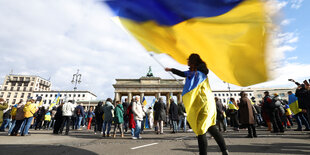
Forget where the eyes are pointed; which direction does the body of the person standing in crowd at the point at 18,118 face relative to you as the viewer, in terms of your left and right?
facing away from the viewer and to the right of the viewer

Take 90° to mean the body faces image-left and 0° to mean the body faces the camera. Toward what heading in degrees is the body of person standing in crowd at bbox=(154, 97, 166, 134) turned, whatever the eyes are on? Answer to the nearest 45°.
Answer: approximately 180°

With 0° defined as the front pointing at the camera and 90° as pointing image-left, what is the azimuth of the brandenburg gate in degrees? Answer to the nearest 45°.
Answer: approximately 0°

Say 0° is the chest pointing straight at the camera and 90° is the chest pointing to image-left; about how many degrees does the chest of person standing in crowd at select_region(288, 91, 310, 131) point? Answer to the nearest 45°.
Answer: approximately 135°

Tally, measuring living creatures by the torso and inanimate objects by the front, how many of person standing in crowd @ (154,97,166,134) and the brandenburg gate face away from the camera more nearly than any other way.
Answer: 1

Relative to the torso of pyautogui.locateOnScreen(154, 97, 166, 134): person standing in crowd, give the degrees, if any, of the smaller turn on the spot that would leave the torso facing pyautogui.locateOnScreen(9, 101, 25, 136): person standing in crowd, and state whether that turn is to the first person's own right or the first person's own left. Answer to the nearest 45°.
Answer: approximately 90° to the first person's own left

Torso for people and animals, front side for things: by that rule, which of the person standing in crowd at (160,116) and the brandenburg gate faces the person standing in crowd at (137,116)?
the brandenburg gate
